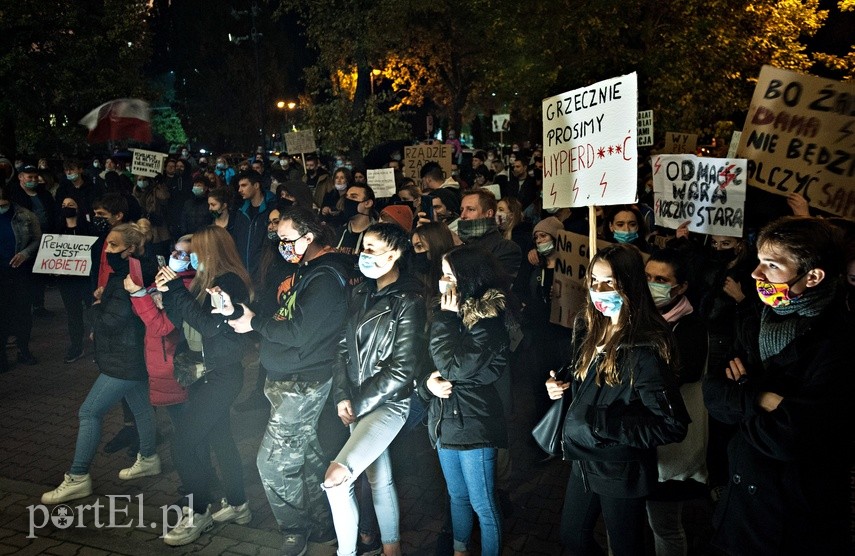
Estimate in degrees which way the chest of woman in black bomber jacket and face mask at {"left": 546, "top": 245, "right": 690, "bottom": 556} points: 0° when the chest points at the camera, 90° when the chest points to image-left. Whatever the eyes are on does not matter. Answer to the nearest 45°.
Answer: approximately 45°

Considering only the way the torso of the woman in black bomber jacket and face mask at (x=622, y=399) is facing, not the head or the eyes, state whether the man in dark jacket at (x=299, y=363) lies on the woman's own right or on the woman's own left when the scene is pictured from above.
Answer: on the woman's own right

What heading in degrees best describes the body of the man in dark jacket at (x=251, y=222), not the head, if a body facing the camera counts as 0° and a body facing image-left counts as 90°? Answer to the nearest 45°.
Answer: approximately 45°

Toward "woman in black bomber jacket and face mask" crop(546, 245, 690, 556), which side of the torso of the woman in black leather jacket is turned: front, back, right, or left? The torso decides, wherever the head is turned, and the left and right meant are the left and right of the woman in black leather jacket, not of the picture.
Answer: left

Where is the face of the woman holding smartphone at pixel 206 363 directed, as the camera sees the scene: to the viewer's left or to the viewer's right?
to the viewer's left

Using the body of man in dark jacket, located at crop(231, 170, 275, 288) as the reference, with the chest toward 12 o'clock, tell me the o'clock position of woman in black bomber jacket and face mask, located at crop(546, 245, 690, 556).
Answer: The woman in black bomber jacket and face mask is roughly at 10 o'clock from the man in dark jacket.

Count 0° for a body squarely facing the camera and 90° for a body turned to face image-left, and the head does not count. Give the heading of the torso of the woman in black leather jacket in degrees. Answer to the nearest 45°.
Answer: approximately 45°

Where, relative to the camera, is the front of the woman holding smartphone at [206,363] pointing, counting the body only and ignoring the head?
to the viewer's left

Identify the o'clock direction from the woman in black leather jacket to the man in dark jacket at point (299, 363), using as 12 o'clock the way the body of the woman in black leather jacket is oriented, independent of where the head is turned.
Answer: The man in dark jacket is roughly at 2 o'clock from the woman in black leather jacket.
